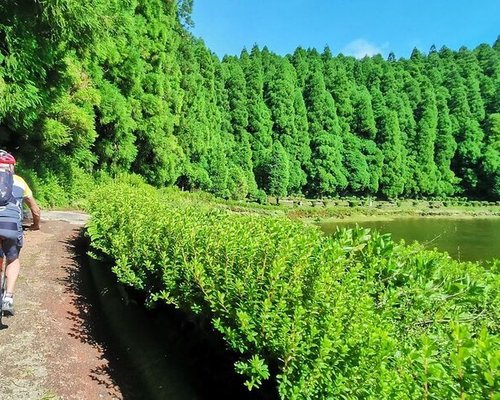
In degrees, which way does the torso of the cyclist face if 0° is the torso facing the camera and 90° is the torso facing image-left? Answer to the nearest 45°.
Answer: approximately 180°
